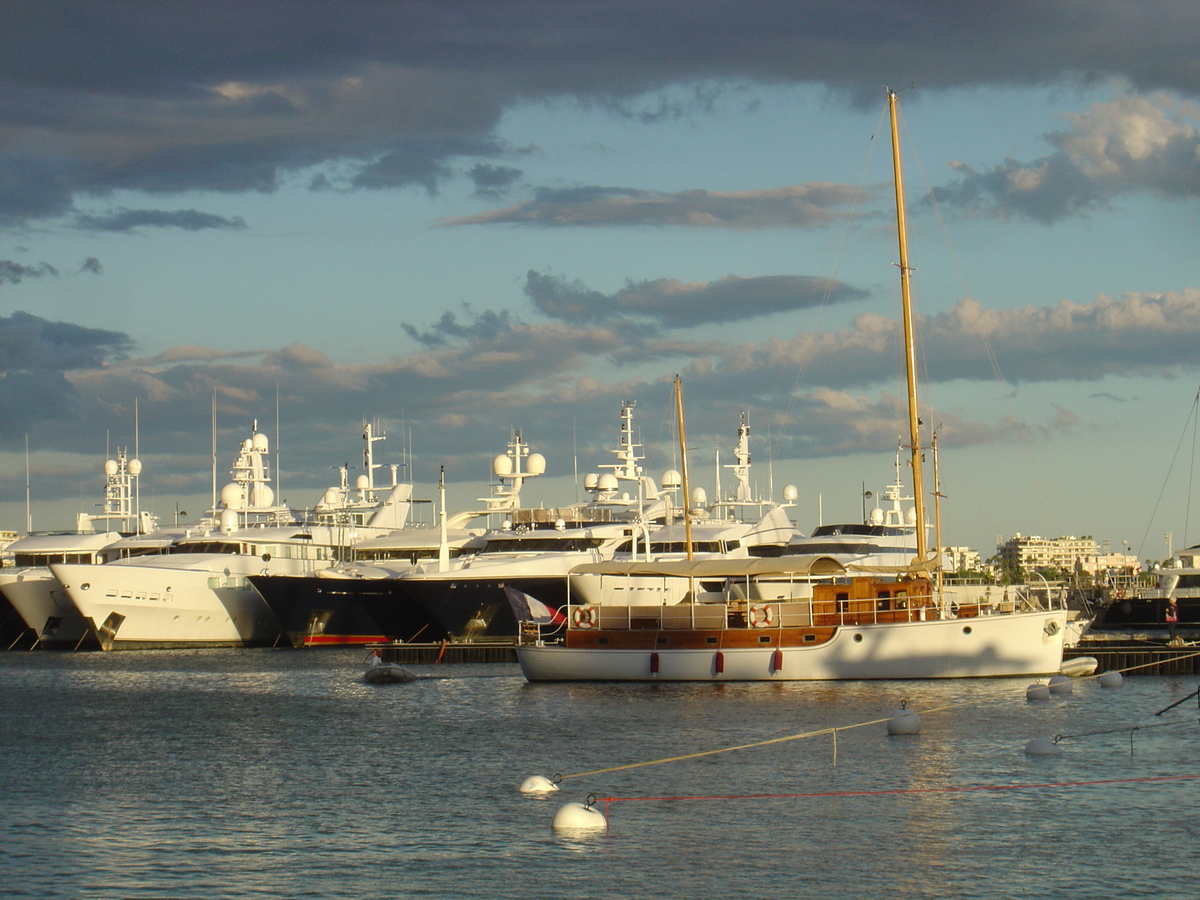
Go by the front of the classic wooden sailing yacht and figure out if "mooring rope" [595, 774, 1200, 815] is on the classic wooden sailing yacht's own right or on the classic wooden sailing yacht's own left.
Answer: on the classic wooden sailing yacht's own right

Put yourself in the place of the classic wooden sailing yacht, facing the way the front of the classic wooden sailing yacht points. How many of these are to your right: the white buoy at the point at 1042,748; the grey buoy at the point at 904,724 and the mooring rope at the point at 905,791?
3

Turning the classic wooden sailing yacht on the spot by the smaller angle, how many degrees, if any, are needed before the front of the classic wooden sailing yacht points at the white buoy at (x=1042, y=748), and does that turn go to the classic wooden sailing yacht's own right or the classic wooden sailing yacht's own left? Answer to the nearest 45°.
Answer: approximately 90° to the classic wooden sailing yacht's own right

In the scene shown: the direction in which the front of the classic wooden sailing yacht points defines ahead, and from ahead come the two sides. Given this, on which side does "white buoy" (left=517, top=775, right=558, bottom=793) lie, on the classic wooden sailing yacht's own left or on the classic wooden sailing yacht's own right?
on the classic wooden sailing yacht's own right

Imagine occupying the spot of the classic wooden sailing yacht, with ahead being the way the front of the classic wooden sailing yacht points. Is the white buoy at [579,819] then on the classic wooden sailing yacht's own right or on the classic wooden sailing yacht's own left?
on the classic wooden sailing yacht's own right

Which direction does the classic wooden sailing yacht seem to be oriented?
to the viewer's right

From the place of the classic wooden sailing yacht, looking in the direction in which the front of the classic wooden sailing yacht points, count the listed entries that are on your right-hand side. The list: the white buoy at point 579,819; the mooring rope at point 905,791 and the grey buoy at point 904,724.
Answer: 3

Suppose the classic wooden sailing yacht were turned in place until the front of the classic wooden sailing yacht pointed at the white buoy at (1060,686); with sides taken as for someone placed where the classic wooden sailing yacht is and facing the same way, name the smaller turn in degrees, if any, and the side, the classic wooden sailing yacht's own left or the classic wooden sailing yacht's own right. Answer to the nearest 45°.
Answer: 0° — it already faces it

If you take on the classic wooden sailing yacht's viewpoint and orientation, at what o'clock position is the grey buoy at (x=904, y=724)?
The grey buoy is roughly at 3 o'clock from the classic wooden sailing yacht.
